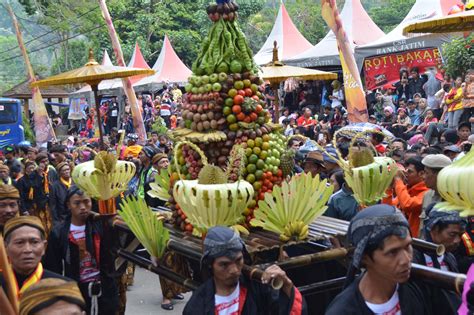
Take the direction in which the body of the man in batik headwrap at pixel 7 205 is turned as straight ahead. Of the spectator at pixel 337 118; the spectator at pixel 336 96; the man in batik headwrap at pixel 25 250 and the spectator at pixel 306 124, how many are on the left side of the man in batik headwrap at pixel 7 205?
3

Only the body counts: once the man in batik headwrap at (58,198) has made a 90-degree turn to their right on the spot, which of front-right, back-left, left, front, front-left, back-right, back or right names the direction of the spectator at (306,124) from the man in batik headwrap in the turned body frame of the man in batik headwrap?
back

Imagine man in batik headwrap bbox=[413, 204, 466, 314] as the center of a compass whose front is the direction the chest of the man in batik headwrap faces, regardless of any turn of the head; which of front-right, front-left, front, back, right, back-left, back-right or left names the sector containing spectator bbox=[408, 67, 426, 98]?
back-left

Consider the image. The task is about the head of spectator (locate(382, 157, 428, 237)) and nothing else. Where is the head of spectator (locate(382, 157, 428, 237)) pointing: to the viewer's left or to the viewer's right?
to the viewer's left

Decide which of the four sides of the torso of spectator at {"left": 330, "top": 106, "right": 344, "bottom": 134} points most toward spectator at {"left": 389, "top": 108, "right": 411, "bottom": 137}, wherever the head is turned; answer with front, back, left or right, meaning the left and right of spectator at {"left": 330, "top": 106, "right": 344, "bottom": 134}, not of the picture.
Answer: left

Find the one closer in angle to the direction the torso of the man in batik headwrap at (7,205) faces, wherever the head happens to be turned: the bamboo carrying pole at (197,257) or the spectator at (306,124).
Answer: the bamboo carrying pole

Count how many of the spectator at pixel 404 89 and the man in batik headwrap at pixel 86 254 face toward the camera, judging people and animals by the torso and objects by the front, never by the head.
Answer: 2

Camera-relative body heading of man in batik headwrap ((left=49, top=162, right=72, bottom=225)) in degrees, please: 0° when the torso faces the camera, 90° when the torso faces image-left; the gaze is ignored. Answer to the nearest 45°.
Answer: approximately 315°

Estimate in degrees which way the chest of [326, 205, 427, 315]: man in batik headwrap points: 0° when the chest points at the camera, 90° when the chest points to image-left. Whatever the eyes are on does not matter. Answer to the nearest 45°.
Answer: approximately 315°

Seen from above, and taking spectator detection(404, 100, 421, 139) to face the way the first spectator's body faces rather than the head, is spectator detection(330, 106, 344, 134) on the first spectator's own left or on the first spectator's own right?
on the first spectator's own right

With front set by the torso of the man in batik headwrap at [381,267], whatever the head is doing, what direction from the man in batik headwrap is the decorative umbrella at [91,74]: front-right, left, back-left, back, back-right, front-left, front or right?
back
